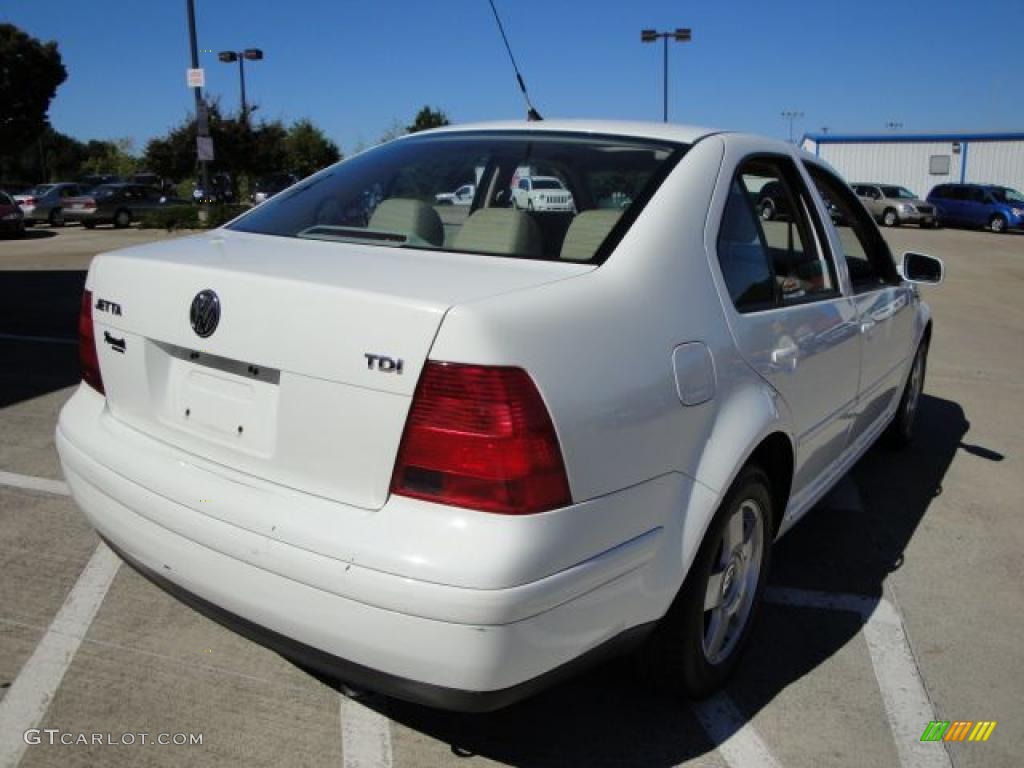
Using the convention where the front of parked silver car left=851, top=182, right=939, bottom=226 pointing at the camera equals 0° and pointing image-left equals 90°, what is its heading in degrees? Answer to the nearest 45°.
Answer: approximately 315°

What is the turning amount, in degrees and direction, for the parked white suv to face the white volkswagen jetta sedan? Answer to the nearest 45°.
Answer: approximately 45° to its right

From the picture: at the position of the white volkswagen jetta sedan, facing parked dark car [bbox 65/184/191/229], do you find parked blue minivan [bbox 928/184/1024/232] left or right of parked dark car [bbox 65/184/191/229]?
right

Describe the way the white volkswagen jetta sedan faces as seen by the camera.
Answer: facing away from the viewer and to the right of the viewer

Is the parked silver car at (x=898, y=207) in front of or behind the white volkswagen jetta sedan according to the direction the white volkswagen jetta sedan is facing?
in front

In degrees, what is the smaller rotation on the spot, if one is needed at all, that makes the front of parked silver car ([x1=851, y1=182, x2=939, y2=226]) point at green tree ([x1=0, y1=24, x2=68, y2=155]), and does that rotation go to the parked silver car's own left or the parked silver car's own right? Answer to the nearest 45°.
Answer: approximately 135° to the parked silver car's own right

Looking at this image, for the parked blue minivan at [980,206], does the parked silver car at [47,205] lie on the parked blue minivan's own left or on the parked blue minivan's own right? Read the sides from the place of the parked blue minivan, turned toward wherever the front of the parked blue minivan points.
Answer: on the parked blue minivan's own right
